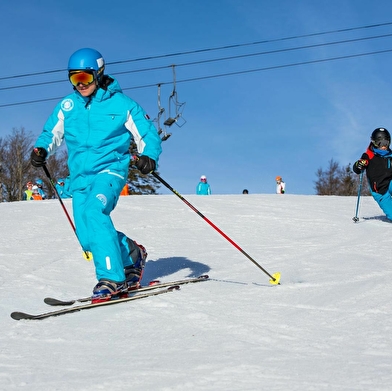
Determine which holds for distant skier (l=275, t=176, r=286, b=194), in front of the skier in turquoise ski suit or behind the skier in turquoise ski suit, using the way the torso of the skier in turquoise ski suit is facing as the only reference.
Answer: behind

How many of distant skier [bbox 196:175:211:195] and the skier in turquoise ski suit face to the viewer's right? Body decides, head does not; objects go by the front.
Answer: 0

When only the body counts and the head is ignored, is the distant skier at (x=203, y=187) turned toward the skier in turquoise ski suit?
yes

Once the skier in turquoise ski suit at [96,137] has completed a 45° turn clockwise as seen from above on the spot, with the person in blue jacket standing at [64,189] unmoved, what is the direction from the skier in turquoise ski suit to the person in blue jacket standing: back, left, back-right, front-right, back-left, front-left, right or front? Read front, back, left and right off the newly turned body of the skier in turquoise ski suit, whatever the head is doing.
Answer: right

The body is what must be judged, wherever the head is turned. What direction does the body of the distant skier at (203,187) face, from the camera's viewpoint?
toward the camera

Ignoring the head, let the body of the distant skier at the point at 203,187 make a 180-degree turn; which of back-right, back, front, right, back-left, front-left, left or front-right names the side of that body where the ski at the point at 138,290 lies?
back

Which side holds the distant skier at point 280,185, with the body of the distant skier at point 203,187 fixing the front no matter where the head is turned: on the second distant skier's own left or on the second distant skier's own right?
on the second distant skier's own left

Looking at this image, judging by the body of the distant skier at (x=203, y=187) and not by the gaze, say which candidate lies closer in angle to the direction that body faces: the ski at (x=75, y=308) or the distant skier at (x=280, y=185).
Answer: the ski

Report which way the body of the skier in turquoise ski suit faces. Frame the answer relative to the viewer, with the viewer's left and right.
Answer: facing the viewer and to the left of the viewer

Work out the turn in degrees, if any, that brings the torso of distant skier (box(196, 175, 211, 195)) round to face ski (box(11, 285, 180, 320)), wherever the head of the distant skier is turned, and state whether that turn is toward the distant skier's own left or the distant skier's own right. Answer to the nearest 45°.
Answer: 0° — they already face it

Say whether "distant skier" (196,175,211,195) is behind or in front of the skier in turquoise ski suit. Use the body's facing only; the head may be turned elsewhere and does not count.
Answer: behind

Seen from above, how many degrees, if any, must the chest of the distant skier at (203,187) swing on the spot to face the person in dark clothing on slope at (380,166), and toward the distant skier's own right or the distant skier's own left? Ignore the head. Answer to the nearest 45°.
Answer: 0° — they already face them
